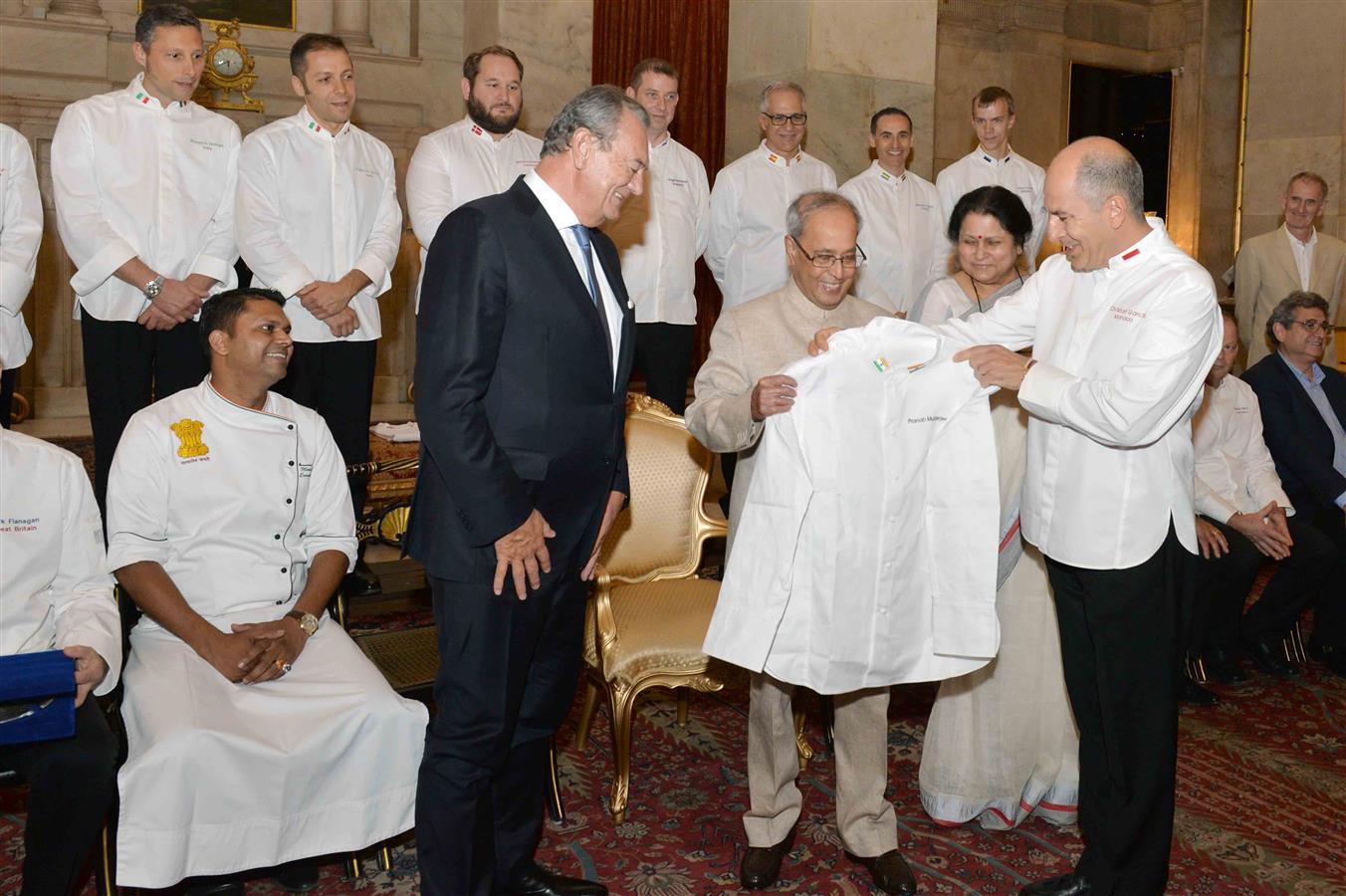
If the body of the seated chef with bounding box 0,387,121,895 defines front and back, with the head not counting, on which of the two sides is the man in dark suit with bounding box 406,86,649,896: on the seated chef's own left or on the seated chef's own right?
on the seated chef's own left

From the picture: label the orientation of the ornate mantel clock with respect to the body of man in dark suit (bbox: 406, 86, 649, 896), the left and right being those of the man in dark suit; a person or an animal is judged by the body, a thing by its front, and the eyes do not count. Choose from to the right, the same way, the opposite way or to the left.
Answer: to the right

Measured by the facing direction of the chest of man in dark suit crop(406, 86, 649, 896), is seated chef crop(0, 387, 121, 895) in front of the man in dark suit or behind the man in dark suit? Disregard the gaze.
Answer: behind

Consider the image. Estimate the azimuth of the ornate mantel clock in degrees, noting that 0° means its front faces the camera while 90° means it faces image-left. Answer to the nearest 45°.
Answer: approximately 0°

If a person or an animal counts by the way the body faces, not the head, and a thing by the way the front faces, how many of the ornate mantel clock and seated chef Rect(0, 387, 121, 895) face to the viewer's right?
0

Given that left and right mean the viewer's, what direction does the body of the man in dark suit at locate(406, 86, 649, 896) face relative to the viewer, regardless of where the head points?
facing to the right of the viewer

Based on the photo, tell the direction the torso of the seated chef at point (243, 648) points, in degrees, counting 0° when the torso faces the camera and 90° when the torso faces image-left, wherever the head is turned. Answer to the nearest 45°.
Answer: approximately 315°

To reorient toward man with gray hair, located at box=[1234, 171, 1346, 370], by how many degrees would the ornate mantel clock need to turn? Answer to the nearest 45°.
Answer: approximately 90° to its left

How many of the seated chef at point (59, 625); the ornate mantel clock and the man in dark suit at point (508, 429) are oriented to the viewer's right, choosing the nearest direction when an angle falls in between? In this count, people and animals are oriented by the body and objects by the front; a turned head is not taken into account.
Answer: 1
